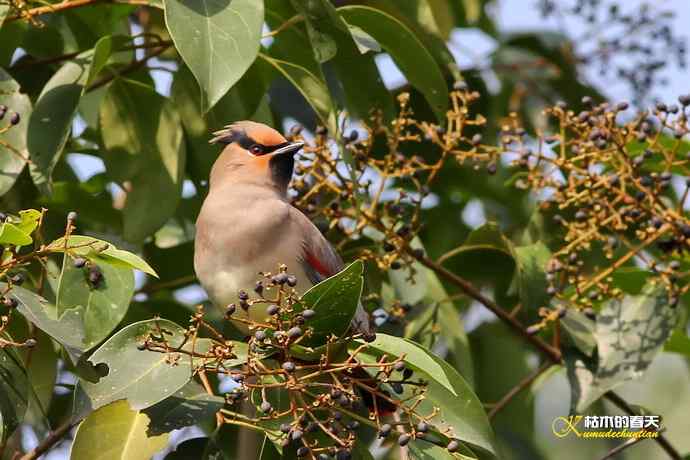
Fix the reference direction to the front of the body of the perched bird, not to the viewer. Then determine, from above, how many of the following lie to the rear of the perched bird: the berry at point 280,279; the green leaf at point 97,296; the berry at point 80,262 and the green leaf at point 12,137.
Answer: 0

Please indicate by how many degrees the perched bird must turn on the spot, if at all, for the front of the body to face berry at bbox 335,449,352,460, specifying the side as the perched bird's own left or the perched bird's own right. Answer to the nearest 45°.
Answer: approximately 45° to the perched bird's own left

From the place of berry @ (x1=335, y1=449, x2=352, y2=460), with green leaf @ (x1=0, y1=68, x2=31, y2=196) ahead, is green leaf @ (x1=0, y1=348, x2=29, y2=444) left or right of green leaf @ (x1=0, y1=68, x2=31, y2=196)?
left

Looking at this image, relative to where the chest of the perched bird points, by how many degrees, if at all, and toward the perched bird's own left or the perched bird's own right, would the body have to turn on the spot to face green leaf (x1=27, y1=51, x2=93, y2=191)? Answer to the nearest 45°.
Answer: approximately 45° to the perched bird's own right

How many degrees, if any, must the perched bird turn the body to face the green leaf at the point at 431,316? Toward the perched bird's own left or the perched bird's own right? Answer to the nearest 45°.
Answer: approximately 135° to the perched bird's own left

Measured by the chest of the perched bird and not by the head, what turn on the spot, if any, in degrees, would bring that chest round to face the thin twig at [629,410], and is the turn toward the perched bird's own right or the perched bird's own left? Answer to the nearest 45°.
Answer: approximately 135° to the perched bird's own left

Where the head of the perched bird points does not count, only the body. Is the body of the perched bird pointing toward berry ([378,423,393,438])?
no

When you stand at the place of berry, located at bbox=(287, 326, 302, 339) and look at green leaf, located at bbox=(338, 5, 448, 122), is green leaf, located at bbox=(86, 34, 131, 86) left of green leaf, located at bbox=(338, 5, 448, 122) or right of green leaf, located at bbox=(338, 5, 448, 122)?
left

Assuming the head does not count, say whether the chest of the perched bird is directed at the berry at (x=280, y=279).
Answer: no

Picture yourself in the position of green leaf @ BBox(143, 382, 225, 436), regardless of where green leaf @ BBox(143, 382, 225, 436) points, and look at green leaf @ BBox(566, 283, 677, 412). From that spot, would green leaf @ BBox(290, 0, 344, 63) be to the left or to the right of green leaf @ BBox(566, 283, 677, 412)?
left

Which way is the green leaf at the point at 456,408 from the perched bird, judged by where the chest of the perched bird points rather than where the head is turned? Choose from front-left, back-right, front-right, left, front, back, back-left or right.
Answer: left
